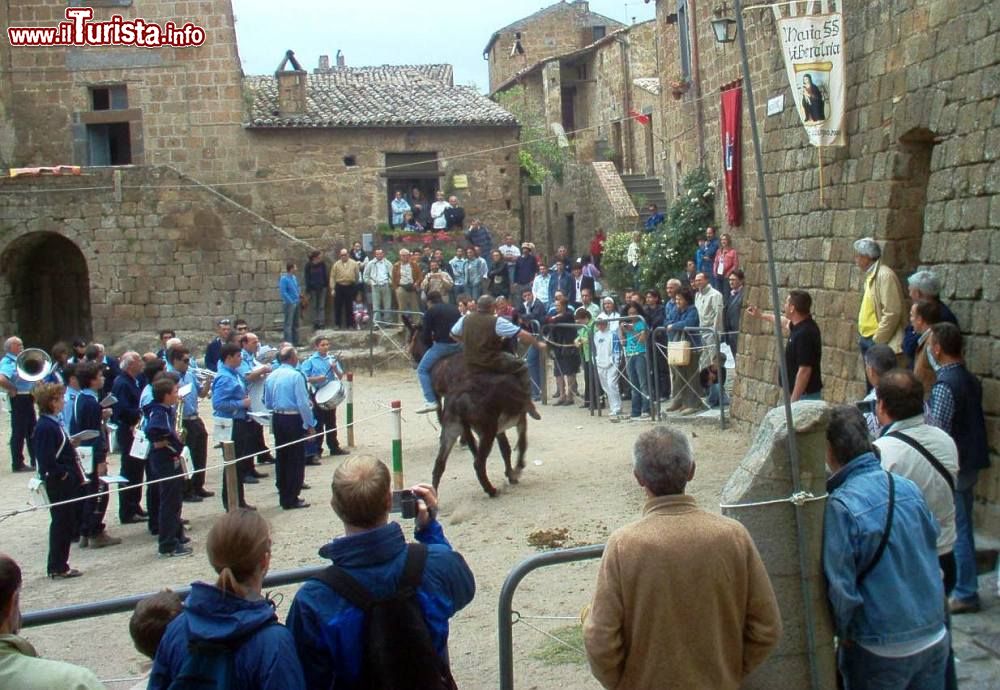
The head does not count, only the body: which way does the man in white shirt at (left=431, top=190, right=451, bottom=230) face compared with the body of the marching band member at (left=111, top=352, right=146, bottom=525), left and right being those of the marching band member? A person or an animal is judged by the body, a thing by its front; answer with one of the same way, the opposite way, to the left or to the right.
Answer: to the right

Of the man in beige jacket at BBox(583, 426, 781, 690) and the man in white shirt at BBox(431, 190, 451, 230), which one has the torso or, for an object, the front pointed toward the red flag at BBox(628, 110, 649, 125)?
the man in beige jacket

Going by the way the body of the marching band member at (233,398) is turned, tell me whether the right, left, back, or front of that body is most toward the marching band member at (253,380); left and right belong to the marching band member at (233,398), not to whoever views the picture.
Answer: left

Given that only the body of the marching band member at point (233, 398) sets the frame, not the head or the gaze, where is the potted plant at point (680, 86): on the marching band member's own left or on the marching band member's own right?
on the marching band member's own left

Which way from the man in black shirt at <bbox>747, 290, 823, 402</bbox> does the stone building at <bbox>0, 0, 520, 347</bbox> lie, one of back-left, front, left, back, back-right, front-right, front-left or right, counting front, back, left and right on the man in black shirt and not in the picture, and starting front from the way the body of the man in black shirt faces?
front-right

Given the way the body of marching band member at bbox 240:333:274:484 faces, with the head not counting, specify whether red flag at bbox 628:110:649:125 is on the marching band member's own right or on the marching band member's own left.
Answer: on the marching band member's own left

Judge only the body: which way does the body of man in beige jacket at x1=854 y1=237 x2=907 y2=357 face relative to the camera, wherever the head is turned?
to the viewer's left

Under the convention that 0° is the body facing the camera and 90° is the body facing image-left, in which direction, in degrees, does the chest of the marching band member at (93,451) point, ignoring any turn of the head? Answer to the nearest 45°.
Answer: approximately 270°

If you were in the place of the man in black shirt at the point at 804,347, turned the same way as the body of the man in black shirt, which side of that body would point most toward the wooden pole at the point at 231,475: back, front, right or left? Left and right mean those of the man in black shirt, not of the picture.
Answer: front

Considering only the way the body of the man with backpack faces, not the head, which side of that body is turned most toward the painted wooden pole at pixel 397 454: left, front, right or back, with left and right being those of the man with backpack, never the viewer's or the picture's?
front

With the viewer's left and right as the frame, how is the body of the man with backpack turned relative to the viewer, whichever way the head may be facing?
facing away from the viewer

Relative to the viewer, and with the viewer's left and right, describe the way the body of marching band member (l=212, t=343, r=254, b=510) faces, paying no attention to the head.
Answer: facing to the right of the viewer

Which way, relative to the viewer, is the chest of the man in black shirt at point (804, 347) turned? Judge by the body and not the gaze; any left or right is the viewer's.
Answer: facing to the left of the viewer

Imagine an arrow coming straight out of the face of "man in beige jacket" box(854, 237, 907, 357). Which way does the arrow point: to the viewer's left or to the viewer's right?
to the viewer's left

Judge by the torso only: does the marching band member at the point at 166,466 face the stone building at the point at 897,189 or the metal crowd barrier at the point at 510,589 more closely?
the stone building
